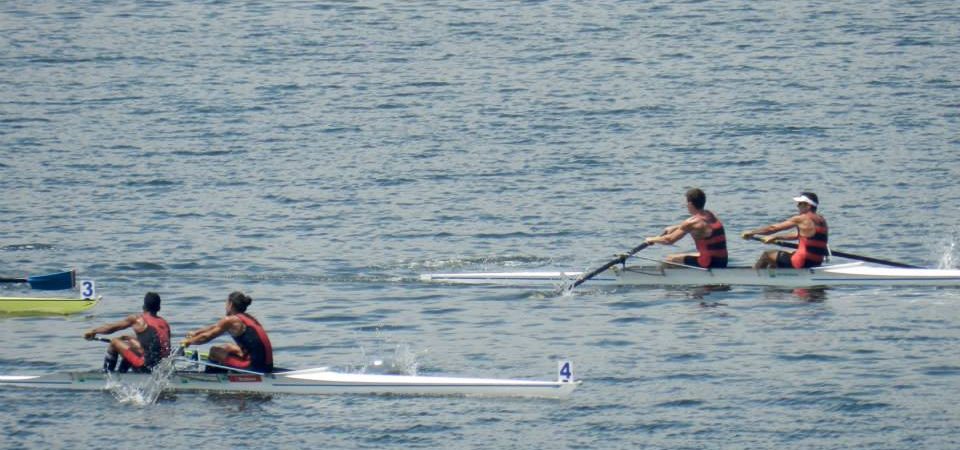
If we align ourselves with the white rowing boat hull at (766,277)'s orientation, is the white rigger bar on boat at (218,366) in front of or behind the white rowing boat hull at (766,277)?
behind

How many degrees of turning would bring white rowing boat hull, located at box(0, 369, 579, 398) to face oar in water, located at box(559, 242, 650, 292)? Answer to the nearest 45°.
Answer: approximately 45° to its left

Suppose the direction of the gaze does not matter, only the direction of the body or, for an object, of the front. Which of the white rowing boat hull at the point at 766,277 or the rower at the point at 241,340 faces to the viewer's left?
the rower

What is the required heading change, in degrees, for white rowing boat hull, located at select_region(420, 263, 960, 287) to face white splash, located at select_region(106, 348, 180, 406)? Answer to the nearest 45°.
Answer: approximately 135° to its right

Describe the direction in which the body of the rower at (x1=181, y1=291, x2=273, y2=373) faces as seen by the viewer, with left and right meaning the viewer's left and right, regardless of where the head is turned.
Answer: facing to the left of the viewer

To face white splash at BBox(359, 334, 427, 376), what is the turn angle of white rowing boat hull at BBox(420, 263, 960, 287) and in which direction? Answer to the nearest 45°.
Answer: approximately 135° to its right

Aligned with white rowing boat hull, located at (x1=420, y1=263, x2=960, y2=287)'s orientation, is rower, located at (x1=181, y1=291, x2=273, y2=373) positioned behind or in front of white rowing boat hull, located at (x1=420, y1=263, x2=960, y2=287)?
behind

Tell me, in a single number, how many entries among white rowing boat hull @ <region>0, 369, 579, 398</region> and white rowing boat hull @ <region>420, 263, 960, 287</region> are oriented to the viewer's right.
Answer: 2

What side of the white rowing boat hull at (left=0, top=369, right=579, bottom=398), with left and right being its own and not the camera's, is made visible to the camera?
right

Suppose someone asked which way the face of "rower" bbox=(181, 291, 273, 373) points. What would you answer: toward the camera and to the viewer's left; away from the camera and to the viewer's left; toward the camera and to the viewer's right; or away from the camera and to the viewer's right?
away from the camera and to the viewer's left

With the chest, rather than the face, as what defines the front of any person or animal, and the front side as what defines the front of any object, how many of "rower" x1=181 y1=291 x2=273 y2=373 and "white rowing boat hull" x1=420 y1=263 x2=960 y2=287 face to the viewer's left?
1

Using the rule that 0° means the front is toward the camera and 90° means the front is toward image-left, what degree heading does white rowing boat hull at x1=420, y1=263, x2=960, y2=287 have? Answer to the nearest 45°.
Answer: approximately 270°
